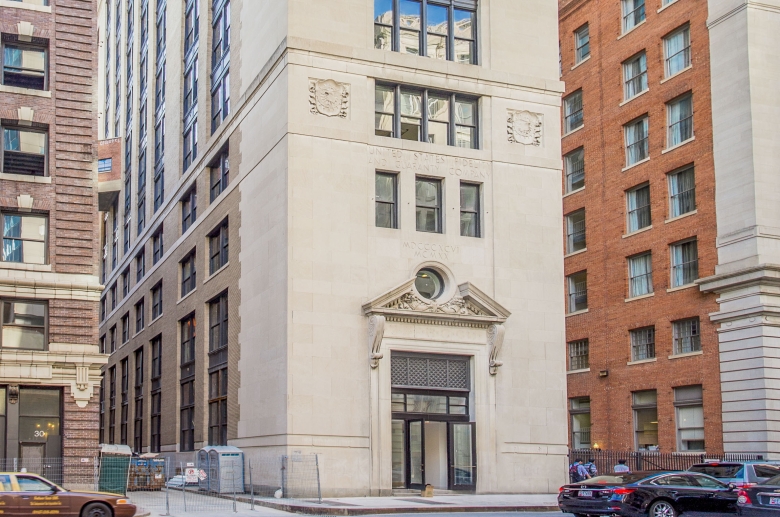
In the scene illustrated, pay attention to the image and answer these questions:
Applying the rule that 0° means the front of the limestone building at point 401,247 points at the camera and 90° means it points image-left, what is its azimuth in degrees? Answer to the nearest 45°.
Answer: approximately 0°

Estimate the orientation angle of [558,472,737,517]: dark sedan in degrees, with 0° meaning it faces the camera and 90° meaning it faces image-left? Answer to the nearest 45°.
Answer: approximately 225°

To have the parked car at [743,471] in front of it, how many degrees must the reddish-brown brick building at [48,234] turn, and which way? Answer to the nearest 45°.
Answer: approximately 45° to its left

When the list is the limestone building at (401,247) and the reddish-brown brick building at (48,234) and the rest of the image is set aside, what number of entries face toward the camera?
2

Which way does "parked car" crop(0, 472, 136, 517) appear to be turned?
to the viewer's right

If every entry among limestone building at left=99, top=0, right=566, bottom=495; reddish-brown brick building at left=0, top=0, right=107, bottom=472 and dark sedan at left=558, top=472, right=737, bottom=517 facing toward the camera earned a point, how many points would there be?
2

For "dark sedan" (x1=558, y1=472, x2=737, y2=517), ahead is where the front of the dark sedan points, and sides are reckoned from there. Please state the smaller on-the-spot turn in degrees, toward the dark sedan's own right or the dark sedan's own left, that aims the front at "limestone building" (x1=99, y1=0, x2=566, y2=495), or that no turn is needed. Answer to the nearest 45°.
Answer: approximately 90° to the dark sedan's own left

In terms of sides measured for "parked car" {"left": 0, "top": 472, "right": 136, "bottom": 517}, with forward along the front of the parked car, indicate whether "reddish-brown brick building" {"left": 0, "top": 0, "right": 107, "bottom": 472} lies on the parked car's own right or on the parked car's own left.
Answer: on the parked car's own left

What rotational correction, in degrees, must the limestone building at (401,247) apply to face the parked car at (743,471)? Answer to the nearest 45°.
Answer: approximately 45° to its left
